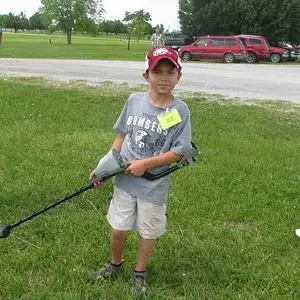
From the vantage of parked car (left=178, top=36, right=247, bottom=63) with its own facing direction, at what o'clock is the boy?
The boy is roughly at 9 o'clock from the parked car.

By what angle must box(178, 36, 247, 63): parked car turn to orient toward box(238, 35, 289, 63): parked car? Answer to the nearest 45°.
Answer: approximately 180°

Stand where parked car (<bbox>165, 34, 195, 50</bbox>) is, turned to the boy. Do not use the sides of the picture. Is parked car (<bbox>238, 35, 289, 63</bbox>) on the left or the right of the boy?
left

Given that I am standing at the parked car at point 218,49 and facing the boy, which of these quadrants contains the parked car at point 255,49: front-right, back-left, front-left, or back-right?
back-left

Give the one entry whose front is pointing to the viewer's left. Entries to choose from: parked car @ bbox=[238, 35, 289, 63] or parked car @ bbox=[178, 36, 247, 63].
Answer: parked car @ bbox=[178, 36, 247, 63]

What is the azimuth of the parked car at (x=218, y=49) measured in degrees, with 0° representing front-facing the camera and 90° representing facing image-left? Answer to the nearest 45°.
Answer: approximately 90°

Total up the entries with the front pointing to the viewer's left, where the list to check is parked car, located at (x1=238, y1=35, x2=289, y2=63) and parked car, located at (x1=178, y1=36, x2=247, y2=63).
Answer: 1

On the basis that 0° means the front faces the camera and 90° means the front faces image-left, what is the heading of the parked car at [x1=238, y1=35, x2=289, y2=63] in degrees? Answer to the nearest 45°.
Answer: approximately 315°
